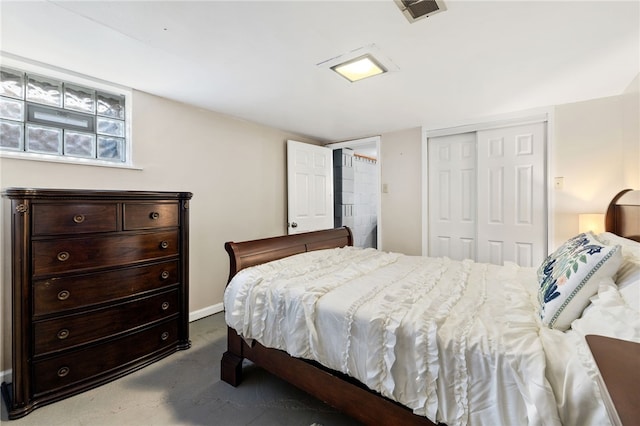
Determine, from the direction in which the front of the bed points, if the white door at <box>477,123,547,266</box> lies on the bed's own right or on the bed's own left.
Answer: on the bed's own right

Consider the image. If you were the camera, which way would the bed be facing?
facing away from the viewer and to the left of the viewer

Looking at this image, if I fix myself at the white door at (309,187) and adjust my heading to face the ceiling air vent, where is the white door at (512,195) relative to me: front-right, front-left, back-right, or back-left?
front-left

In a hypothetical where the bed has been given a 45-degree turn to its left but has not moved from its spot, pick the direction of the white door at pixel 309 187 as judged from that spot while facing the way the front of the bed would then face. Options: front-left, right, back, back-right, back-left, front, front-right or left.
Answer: front-right

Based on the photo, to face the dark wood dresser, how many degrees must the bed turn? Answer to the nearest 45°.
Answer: approximately 45° to its left

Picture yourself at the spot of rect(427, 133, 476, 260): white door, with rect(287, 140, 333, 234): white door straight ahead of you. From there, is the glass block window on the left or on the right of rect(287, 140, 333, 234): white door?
left

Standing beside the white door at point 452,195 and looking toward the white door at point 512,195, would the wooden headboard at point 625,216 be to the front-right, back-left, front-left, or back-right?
front-right

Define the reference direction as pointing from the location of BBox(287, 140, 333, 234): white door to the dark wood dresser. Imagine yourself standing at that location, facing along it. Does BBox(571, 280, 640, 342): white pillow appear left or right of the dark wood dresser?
left

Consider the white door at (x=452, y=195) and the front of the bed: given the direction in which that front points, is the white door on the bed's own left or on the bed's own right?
on the bed's own right

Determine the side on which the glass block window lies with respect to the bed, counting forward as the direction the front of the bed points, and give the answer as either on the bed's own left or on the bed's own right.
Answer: on the bed's own left
